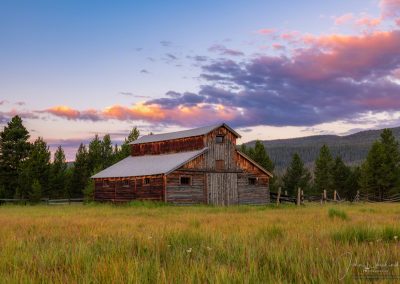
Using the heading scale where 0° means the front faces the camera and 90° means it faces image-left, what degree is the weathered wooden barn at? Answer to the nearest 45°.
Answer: approximately 315°
